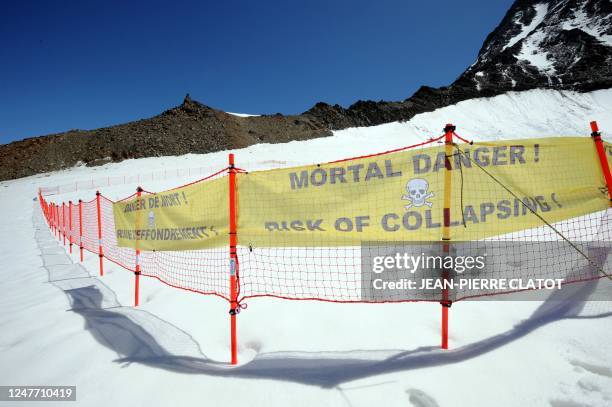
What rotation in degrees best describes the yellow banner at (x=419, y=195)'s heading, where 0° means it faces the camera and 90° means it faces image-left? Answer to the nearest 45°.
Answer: approximately 0°
